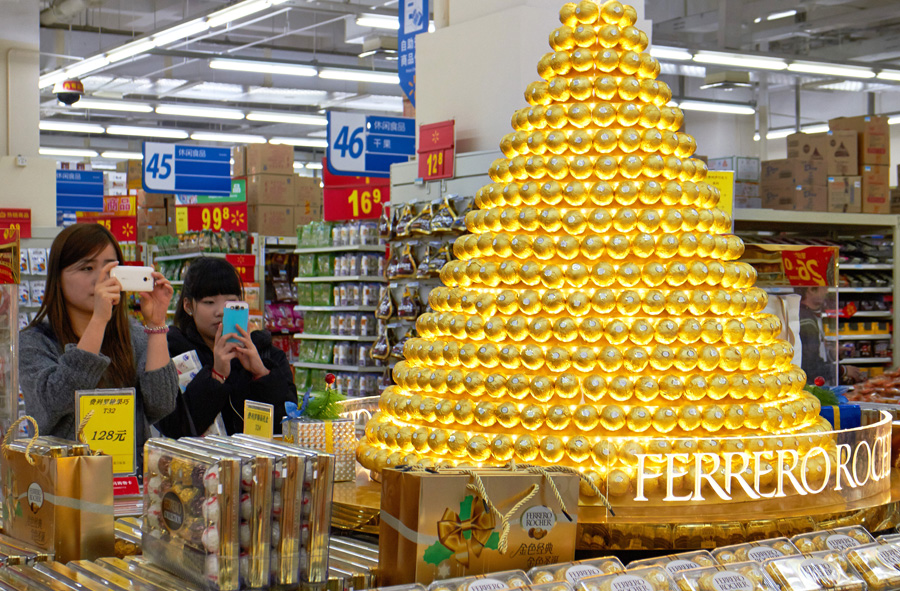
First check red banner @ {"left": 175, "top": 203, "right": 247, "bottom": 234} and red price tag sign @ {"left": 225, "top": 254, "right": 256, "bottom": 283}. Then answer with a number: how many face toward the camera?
2

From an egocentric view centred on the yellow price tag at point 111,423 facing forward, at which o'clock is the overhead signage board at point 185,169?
The overhead signage board is roughly at 6 o'clock from the yellow price tag.

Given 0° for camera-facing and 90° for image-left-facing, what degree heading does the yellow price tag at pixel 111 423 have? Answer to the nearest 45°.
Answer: approximately 0°

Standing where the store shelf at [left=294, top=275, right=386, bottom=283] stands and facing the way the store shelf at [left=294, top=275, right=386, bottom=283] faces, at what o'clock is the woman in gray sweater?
The woman in gray sweater is roughly at 12 o'clock from the store shelf.

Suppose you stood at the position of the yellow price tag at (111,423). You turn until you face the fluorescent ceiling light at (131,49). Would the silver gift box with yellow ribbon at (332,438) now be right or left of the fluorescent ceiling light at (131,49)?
right

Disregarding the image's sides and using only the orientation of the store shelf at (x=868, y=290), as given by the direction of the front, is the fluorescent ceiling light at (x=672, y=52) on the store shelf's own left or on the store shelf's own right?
on the store shelf's own right

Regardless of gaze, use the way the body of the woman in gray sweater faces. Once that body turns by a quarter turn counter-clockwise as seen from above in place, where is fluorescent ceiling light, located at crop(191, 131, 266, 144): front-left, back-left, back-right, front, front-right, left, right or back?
front-left

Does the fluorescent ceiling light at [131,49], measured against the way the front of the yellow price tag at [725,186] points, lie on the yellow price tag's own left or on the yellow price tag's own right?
on the yellow price tag's own right

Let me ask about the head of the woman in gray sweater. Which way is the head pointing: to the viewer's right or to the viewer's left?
to the viewer's right

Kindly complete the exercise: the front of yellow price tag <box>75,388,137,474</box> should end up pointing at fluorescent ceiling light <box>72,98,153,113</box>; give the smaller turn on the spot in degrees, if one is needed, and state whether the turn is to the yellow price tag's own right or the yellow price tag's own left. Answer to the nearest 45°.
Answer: approximately 180°
